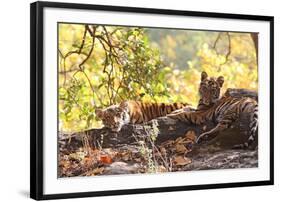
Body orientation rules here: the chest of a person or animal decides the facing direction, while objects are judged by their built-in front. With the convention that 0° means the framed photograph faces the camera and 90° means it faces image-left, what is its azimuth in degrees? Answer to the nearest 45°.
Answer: approximately 315°
